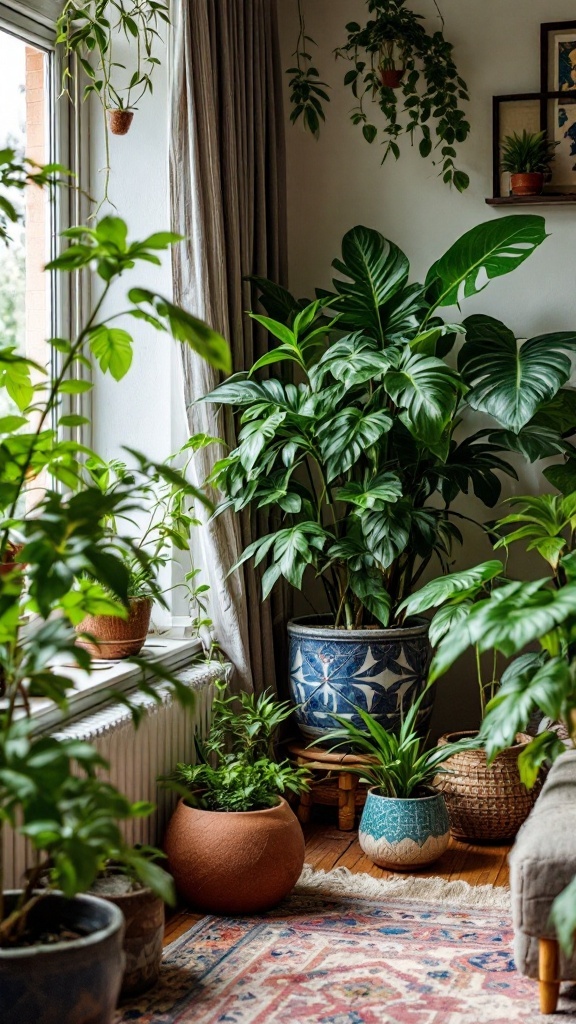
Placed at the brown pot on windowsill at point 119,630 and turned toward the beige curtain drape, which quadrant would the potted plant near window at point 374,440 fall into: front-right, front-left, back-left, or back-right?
front-right

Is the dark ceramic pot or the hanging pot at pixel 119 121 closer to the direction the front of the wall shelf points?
the dark ceramic pot

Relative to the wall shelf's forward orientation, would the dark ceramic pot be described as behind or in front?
in front

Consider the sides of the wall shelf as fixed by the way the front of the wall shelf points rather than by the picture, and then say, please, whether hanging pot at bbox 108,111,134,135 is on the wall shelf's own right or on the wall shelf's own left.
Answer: on the wall shelf's own right

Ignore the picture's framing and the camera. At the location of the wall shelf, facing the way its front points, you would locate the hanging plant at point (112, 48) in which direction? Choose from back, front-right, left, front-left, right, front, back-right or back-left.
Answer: front-right

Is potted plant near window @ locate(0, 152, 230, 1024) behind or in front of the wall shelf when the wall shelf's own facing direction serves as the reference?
in front

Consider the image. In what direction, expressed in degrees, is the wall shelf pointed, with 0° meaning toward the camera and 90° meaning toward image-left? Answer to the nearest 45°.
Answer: approximately 0°

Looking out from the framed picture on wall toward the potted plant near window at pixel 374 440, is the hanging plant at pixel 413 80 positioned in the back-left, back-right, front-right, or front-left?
front-right
